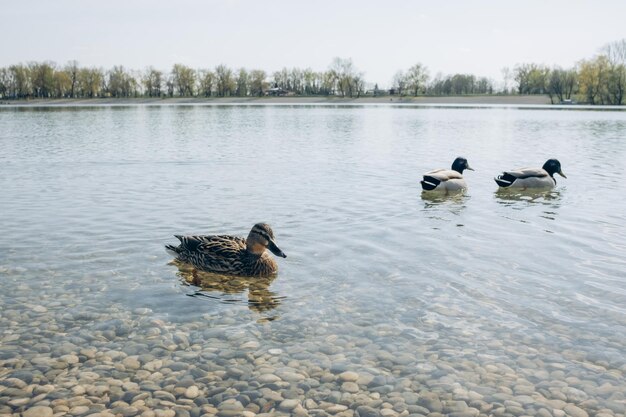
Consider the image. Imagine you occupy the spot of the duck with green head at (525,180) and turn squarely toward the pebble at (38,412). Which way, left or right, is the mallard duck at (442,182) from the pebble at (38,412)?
right

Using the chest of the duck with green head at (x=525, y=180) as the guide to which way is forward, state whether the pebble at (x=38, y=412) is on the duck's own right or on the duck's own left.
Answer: on the duck's own right

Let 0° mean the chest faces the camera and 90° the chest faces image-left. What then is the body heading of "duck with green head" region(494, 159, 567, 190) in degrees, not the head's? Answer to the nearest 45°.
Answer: approximately 270°

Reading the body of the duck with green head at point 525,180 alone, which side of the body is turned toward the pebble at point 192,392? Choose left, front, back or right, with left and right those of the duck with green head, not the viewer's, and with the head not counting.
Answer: right

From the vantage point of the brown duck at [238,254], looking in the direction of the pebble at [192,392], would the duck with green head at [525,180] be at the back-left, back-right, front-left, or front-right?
back-left

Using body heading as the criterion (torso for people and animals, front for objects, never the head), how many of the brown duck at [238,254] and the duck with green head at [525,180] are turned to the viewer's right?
2

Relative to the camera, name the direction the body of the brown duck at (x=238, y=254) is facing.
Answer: to the viewer's right

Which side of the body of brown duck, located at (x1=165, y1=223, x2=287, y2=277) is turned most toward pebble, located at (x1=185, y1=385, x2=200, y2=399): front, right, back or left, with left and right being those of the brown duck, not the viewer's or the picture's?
right

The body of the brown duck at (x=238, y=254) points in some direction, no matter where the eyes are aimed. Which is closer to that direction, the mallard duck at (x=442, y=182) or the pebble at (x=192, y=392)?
the mallard duck

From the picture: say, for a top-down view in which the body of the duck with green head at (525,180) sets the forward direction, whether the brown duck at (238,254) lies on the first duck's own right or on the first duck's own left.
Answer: on the first duck's own right
